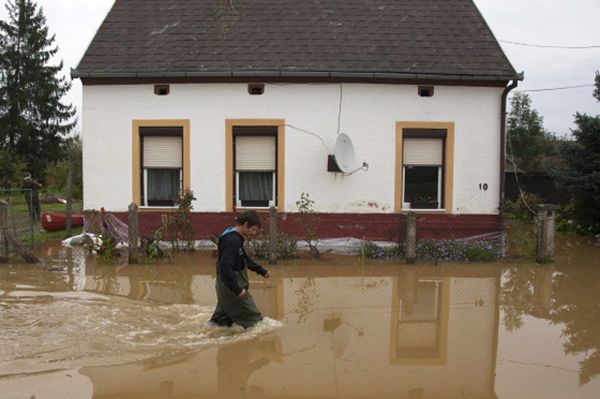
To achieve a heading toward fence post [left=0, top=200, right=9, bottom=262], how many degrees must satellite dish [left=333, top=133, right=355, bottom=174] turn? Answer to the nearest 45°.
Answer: approximately 135° to its right

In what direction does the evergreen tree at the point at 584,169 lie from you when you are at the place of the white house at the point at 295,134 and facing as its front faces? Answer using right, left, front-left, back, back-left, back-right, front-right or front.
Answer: left

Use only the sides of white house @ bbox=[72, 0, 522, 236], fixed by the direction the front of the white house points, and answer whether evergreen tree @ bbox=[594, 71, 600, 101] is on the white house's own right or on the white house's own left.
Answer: on the white house's own left

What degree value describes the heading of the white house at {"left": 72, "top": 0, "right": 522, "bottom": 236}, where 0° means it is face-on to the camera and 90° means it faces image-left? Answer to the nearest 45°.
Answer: approximately 0°

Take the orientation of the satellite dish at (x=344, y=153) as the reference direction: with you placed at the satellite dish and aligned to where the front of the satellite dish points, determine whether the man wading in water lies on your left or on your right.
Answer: on your right

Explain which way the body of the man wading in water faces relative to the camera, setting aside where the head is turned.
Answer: to the viewer's right

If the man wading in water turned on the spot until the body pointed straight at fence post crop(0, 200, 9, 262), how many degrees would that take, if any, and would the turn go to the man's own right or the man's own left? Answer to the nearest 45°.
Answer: approximately 135° to the man's own left

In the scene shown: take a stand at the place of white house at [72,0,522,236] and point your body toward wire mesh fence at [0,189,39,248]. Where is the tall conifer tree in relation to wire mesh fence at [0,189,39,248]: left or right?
right

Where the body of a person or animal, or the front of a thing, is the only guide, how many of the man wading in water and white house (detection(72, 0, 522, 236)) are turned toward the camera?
1

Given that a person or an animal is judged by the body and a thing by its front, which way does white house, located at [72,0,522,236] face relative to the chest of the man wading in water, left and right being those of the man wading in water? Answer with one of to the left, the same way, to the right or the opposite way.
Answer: to the right

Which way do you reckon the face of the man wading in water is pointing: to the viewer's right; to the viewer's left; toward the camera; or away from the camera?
to the viewer's right
